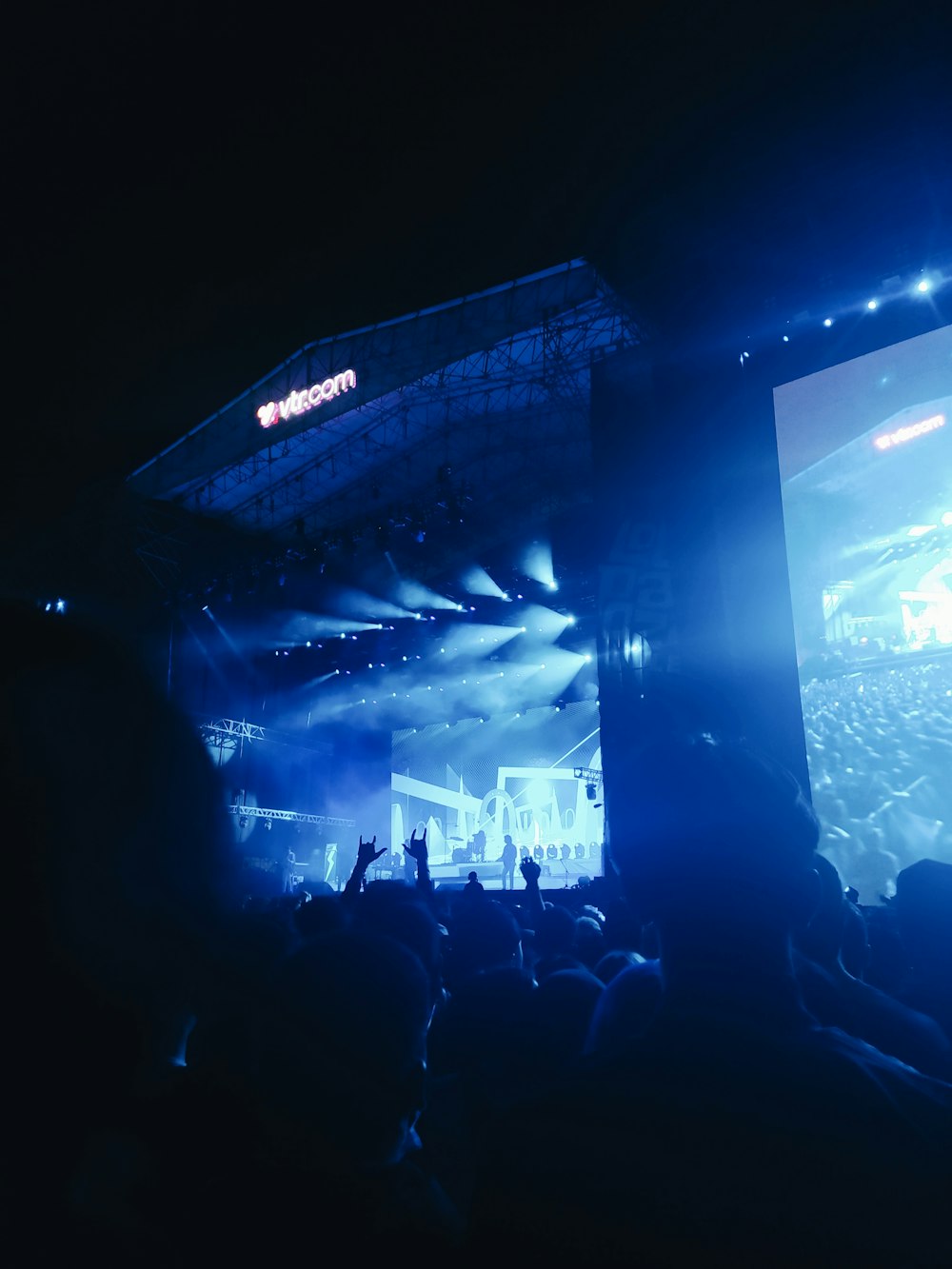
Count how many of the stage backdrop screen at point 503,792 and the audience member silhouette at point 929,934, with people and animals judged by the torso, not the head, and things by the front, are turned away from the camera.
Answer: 1

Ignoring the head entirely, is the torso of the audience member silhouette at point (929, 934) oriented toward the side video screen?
yes

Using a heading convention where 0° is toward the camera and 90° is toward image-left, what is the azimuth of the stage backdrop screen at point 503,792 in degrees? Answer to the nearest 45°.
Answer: approximately 45°

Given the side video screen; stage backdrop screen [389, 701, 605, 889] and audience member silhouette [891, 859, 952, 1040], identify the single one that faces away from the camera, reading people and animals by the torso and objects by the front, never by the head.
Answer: the audience member silhouette

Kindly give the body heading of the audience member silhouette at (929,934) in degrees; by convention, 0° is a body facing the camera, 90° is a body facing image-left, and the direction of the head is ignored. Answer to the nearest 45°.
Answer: approximately 180°

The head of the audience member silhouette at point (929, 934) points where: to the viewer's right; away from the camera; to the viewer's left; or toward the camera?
away from the camera

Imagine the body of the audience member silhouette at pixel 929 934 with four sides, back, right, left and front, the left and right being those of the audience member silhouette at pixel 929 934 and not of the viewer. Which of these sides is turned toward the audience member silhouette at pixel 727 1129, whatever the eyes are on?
back

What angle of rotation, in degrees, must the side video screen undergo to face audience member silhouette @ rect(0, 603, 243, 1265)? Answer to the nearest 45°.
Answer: approximately 45° to its left

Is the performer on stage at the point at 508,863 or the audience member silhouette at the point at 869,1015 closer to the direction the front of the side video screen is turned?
the audience member silhouette
